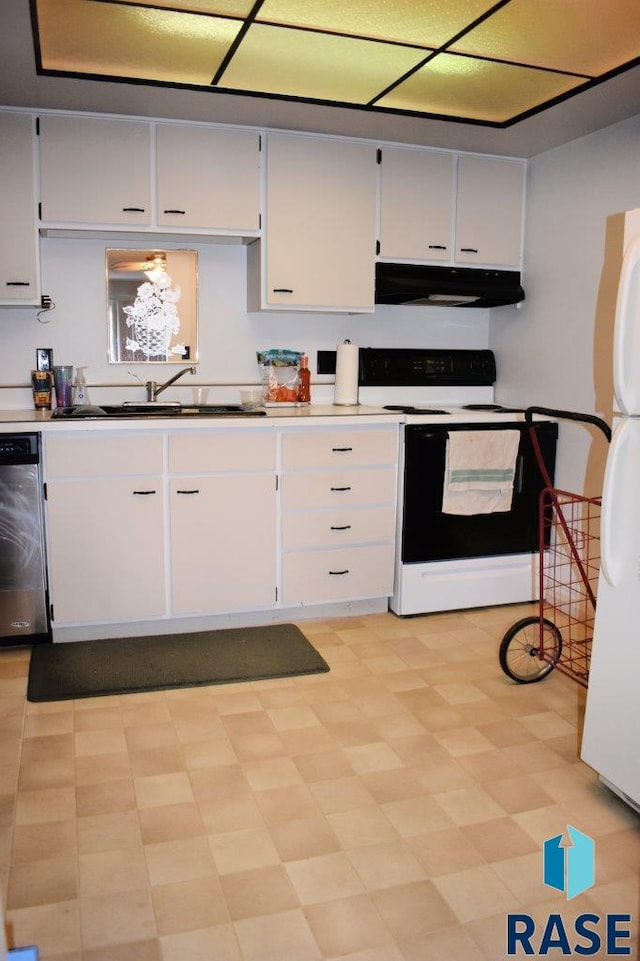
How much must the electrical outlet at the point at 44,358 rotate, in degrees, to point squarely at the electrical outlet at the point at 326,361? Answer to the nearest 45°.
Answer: approximately 90° to its left

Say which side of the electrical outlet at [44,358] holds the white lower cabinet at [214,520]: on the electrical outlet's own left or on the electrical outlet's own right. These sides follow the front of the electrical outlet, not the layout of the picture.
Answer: on the electrical outlet's own left

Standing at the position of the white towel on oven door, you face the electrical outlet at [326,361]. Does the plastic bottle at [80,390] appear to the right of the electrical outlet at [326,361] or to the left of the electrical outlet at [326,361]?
left

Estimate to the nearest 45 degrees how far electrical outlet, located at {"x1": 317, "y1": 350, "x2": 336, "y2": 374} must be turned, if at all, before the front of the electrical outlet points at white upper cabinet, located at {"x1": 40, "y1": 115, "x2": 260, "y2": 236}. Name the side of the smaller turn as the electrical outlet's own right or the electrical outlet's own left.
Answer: approximately 45° to the electrical outlet's own right

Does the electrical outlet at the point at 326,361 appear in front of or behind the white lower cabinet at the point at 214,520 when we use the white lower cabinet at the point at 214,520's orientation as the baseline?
behind

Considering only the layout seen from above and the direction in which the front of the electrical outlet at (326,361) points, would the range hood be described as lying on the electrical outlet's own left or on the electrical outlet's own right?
on the electrical outlet's own left

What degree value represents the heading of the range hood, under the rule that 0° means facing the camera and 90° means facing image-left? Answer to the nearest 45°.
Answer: approximately 315°
